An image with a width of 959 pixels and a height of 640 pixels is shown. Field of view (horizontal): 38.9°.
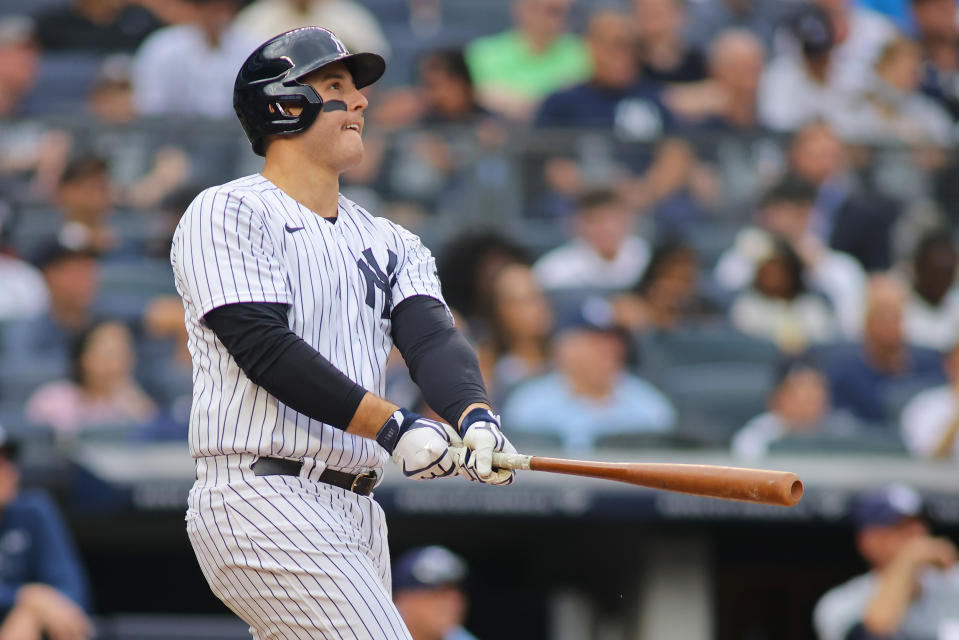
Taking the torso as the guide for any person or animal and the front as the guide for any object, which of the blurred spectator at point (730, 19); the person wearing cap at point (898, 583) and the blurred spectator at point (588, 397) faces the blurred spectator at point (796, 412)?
the blurred spectator at point (730, 19)

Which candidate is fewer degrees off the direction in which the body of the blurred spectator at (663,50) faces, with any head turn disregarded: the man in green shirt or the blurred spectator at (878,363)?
the blurred spectator

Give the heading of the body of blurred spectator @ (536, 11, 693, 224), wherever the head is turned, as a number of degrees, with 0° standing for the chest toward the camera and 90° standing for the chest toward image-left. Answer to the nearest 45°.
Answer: approximately 0°

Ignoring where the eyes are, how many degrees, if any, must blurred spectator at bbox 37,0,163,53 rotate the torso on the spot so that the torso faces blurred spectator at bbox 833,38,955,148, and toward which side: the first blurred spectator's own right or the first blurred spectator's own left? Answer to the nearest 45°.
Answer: approximately 90° to the first blurred spectator's own left

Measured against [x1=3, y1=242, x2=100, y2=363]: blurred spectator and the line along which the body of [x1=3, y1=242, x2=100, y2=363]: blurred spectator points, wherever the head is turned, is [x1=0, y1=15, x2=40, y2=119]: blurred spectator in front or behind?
behind

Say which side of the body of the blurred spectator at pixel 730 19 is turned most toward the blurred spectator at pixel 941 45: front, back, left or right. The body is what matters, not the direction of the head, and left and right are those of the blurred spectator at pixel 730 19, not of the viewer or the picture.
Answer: left

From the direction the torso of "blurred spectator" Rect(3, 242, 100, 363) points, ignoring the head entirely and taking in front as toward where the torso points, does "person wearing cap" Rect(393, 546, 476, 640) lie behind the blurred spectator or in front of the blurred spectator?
in front
